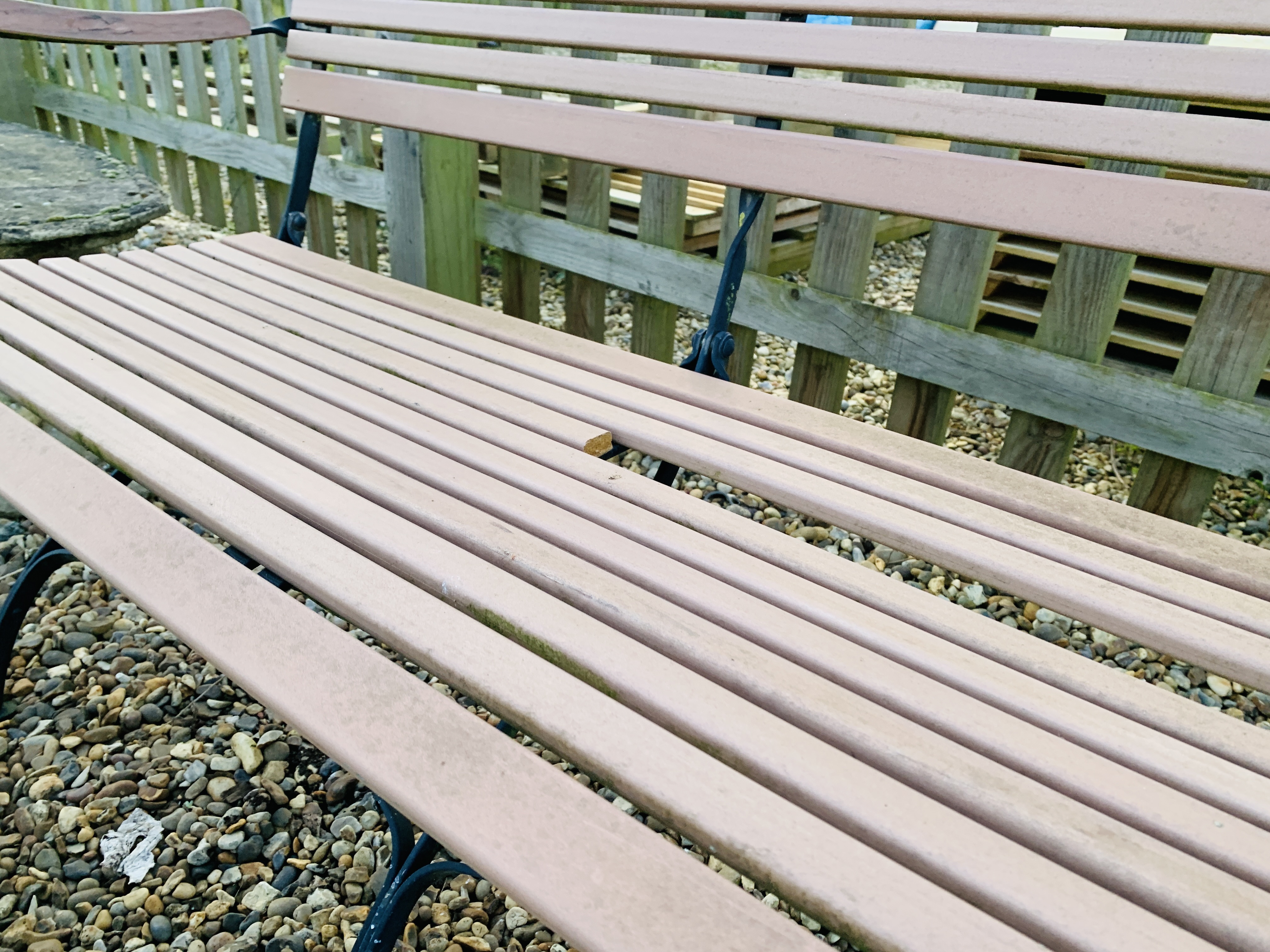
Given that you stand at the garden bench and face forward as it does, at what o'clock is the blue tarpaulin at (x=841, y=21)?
The blue tarpaulin is roughly at 5 o'clock from the garden bench.

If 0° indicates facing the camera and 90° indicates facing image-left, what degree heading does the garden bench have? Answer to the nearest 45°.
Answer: approximately 45°

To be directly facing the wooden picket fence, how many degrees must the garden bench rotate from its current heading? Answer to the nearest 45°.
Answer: approximately 135° to its right

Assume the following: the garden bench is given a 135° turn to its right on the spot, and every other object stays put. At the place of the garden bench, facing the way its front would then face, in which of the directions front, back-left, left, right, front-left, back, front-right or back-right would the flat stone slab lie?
front-left
